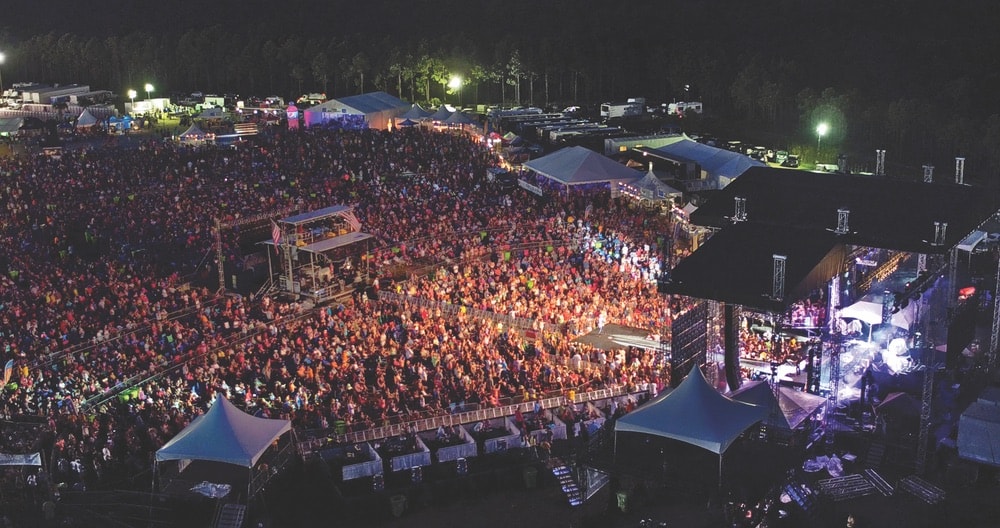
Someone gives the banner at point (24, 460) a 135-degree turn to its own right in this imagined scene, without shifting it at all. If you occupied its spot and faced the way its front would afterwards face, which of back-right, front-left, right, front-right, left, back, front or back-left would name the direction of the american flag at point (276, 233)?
right

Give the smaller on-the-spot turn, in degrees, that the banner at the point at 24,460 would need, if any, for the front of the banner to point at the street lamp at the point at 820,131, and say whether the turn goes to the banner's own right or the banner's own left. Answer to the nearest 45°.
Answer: approximately 135° to the banner's own left

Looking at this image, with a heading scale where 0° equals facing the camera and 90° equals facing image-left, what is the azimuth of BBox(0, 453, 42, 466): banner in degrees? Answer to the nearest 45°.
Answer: approximately 0°

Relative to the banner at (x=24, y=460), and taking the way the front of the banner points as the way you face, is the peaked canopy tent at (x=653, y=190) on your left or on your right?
on your left

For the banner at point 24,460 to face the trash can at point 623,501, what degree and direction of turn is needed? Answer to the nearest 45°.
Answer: approximately 45° to its left

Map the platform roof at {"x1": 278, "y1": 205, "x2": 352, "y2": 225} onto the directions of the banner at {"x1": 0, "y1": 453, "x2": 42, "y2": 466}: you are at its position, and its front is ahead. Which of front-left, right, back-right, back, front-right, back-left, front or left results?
back-left

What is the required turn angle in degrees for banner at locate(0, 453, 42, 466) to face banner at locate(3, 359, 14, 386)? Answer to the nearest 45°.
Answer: approximately 180°

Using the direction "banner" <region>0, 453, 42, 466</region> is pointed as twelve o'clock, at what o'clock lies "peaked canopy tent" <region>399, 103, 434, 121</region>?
The peaked canopy tent is roughly at 7 o'clock from the banner.

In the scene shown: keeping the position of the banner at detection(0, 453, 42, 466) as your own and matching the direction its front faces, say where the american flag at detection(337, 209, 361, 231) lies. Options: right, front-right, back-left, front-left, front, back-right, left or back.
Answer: back-left

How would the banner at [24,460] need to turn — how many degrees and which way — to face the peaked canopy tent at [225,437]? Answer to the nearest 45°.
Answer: approximately 45° to its left

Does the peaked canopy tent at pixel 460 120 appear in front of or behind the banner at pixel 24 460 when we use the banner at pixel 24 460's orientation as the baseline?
behind

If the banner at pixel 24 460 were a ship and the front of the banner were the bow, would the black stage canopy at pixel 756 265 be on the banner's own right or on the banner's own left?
on the banner's own left
